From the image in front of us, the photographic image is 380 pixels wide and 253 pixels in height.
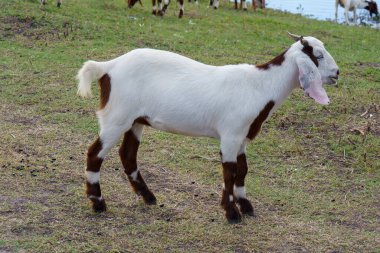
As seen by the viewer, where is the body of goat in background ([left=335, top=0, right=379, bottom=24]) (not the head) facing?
to the viewer's right

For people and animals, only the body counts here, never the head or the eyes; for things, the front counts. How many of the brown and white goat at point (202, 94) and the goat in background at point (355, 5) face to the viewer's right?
2

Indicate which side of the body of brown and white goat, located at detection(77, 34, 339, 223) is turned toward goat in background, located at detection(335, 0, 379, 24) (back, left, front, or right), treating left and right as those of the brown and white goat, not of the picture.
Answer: left

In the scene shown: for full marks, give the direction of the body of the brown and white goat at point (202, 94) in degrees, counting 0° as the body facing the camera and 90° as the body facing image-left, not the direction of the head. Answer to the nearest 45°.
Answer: approximately 270°

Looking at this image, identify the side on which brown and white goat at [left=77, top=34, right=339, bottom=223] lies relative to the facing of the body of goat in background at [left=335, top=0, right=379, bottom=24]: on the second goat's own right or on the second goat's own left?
on the second goat's own right
